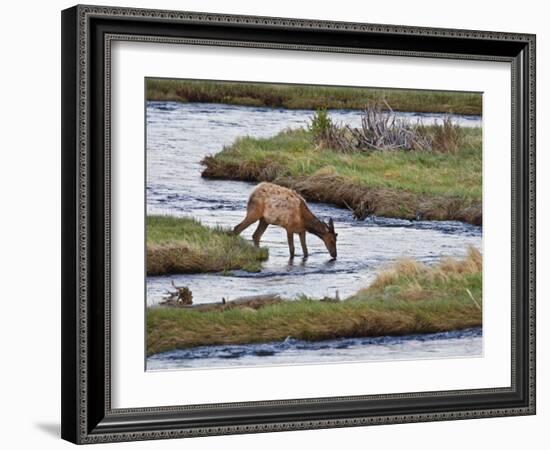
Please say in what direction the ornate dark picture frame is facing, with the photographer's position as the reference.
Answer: facing the viewer and to the right of the viewer
